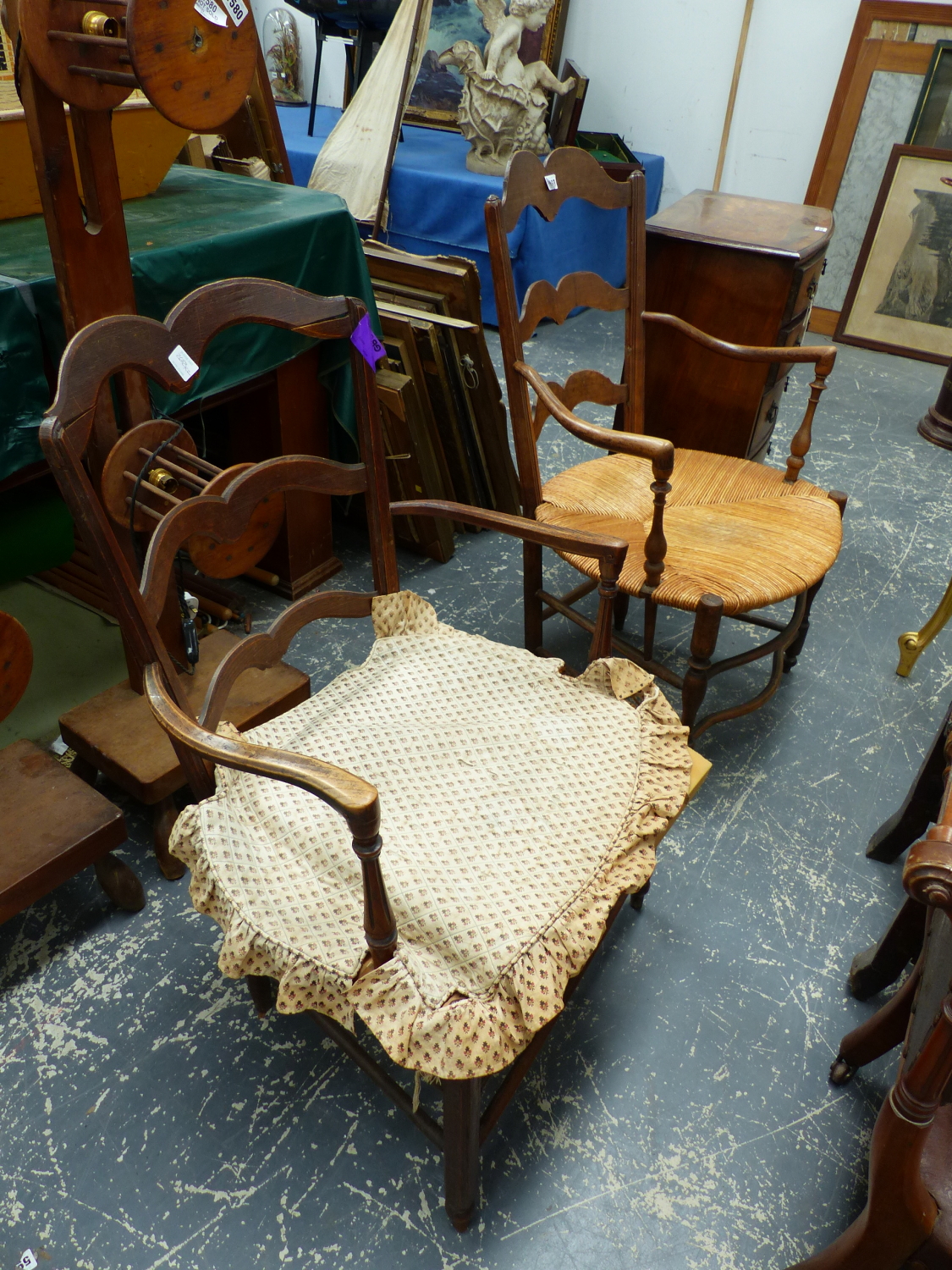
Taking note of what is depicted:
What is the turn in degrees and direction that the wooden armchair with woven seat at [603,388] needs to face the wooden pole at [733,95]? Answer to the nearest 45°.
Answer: approximately 135° to its left

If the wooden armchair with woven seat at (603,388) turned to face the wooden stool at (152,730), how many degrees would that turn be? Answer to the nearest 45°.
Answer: approximately 90° to its right

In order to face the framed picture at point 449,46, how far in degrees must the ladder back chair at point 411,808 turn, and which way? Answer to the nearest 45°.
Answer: approximately 135° to its left

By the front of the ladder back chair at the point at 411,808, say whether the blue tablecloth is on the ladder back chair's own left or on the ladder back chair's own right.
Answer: on the ladder back chair's own left

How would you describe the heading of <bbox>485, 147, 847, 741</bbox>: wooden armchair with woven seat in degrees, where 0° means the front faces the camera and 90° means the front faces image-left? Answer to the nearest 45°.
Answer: approximately 315°

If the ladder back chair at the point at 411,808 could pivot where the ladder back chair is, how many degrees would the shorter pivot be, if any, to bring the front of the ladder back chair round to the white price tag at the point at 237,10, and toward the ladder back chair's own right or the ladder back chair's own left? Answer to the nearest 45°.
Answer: approximately 135° to the ladder back chair's own left

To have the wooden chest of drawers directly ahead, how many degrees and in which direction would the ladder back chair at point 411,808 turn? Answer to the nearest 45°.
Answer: approximately 90° to its left

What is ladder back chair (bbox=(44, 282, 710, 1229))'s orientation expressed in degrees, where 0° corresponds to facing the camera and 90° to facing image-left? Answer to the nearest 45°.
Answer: approximately 315°

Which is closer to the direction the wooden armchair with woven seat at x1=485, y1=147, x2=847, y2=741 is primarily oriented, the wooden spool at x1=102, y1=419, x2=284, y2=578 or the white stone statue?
the wooden spool

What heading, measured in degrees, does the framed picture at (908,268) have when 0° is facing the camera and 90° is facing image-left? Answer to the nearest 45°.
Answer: approximately 45°

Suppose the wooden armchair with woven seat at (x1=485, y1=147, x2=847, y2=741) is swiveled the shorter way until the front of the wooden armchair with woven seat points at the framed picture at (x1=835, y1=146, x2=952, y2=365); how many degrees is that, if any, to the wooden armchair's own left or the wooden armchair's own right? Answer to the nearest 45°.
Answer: approximately 135° to the wooden armchair's own left

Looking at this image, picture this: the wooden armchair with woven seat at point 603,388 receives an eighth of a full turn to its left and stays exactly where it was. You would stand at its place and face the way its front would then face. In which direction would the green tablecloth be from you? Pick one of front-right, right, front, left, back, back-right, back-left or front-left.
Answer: back

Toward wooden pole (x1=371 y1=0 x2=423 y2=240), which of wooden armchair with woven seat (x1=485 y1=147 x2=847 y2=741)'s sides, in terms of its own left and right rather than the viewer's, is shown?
back
